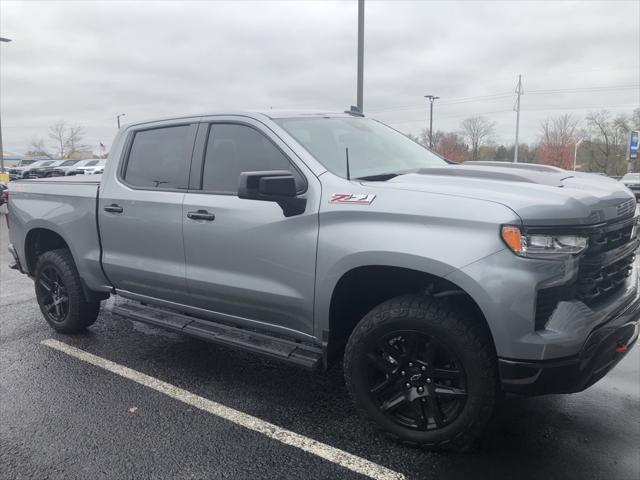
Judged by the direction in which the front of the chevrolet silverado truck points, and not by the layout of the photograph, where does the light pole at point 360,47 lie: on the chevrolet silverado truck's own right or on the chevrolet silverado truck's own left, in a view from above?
on the chevrolet silverado truck's own left

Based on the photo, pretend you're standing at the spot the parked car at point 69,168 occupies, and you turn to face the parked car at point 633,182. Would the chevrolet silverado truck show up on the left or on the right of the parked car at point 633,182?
right

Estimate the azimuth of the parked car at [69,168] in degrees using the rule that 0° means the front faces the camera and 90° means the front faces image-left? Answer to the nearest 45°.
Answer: approximately 45°

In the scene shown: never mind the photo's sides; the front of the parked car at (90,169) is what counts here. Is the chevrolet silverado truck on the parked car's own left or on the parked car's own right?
on the parked car's own left

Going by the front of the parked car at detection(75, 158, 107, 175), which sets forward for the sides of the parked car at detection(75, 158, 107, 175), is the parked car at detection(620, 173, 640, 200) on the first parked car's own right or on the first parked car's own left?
on the first parked car's own left

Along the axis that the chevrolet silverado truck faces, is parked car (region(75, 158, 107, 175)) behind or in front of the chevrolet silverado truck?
behind

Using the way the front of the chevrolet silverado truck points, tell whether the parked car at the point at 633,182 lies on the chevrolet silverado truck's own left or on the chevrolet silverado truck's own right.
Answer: on the chevrolet silverado truck's own left

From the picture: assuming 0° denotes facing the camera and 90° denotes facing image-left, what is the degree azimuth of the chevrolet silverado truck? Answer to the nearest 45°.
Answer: approximately 315°
